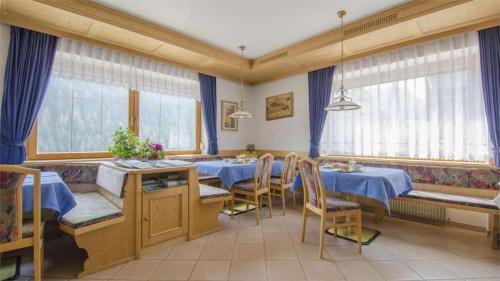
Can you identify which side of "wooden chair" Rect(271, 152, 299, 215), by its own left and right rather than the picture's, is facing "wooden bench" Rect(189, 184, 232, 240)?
left

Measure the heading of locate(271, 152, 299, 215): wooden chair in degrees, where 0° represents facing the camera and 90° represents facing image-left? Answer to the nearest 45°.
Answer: approximately 135°

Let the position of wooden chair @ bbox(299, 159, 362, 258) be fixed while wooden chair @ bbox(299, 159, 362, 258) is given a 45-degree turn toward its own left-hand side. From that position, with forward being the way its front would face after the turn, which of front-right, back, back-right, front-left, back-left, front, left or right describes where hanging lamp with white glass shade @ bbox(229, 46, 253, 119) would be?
front-left

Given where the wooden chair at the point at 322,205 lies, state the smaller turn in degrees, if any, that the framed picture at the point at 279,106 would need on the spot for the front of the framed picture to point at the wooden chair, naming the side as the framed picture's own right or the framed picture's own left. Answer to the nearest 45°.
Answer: approximately 45° to the framed picture's own left

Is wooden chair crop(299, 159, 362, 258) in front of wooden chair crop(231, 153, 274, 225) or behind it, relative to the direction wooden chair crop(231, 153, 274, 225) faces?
behind

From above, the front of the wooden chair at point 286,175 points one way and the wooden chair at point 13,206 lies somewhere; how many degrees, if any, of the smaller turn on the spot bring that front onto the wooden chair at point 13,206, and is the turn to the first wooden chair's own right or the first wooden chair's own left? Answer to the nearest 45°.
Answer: approximately 90° to the first wooden chair's own left

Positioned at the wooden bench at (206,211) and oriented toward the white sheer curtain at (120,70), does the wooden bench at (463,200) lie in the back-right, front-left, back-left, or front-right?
back-right

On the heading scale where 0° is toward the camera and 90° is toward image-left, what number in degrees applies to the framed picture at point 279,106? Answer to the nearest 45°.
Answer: approximately 45°

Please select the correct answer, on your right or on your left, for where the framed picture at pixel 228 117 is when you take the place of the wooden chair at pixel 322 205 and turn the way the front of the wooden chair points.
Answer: on your left

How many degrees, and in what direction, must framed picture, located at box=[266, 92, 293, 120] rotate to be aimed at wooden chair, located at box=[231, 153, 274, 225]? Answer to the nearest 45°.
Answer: approximately 45° to its left

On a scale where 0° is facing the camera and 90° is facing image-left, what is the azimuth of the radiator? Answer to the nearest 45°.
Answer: approximately 45°

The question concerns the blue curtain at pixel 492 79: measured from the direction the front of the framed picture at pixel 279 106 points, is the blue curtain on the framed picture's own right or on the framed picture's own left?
on the framed picture's own left

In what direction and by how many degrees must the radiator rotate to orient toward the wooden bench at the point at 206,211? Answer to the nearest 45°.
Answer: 0° — it already faces it

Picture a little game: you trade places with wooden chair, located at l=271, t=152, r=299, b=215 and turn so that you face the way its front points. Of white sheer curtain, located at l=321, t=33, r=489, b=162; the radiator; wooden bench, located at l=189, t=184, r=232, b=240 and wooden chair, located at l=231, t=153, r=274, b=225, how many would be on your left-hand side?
2

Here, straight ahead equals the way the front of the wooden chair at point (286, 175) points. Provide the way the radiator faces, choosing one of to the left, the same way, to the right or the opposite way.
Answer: to the left
